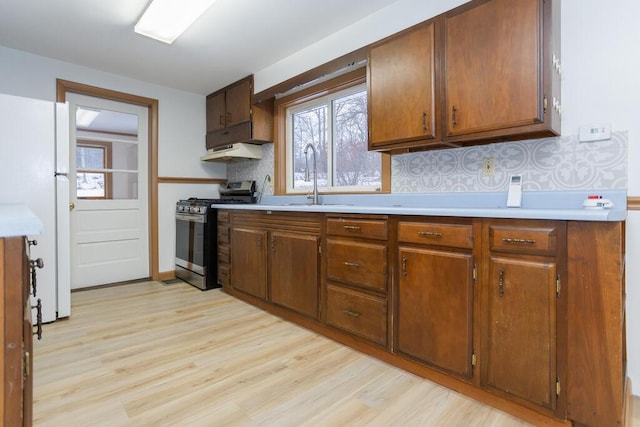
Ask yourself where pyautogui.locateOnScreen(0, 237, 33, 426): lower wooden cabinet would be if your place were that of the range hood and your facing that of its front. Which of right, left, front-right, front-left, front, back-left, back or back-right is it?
front-left

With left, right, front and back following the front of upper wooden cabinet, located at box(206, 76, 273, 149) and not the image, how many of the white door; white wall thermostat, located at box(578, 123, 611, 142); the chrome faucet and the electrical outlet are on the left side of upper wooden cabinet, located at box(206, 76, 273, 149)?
3

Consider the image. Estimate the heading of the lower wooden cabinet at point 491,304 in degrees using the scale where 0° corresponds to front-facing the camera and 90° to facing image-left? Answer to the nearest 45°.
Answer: approximately 45°

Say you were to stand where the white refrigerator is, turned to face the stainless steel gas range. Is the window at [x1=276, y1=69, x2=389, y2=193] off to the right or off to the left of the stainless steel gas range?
right

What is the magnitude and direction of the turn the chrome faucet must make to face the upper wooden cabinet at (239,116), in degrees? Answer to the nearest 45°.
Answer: approximately 90° to its right

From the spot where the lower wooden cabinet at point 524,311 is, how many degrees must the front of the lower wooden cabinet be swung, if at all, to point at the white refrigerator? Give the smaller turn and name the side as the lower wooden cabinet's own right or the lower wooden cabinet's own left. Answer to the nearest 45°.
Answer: approximately 45° to the lower wooden cabinet's own right

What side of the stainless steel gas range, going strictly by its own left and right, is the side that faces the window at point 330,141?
left

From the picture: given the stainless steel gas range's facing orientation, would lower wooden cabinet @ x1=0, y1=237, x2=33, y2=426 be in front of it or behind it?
in front

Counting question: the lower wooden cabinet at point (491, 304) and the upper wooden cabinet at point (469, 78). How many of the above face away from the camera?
0

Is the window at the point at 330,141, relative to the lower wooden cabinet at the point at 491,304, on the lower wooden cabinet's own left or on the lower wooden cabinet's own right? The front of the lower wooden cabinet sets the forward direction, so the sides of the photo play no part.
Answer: on the lower wooden cabinet's own right

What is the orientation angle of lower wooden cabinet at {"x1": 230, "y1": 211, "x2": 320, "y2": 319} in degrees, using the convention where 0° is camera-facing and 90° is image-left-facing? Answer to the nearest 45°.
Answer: approximately 45°

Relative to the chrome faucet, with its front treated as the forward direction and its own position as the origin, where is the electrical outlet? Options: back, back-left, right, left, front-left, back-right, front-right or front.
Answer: left

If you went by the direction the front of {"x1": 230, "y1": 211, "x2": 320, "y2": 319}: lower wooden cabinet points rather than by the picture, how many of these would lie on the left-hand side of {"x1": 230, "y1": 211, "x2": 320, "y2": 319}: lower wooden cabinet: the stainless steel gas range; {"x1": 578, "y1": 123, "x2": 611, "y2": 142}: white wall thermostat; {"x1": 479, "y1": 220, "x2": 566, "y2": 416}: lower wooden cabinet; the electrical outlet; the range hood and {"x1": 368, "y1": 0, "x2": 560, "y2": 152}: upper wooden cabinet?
4
